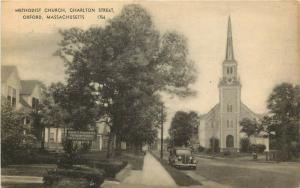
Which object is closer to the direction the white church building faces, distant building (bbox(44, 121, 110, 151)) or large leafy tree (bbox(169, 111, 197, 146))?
the distant building

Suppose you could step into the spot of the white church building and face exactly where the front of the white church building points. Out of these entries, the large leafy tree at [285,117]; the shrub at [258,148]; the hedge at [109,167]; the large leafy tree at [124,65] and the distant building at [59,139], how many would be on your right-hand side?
3

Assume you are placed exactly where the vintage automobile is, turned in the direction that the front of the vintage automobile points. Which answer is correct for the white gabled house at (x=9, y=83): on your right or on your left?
on your right

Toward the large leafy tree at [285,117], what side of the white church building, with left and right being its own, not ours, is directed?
left
